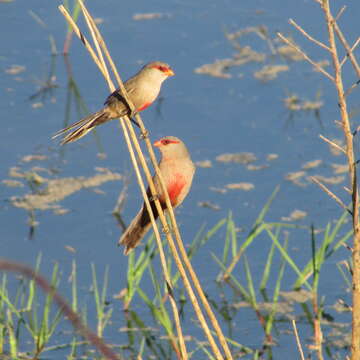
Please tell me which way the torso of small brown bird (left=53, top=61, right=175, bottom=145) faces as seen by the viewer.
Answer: to the viewer's right
